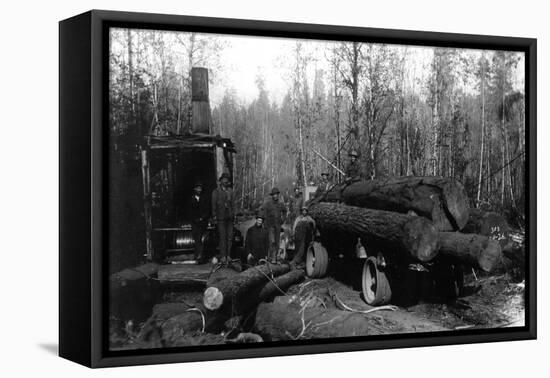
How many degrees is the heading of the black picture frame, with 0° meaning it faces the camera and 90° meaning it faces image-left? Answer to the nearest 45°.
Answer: approximately 315°
